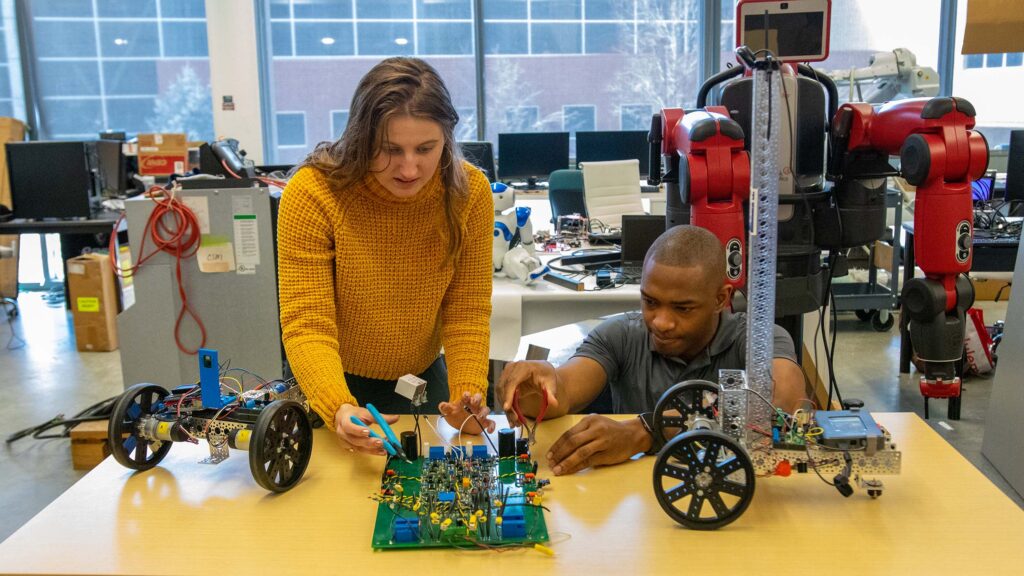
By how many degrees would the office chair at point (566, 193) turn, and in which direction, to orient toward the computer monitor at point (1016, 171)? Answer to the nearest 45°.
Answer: approximately 90° to its right

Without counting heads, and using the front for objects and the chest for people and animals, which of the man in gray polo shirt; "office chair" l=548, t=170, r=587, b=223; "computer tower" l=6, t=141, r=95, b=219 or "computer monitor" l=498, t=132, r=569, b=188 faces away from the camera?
the office chair

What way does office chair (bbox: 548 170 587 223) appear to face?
away from the camera

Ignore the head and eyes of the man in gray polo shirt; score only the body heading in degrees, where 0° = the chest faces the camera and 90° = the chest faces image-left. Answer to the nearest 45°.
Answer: approximately 45°

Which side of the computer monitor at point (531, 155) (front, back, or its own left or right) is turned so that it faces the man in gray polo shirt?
front

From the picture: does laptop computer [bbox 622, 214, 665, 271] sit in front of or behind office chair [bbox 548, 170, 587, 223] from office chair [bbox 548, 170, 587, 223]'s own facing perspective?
behind

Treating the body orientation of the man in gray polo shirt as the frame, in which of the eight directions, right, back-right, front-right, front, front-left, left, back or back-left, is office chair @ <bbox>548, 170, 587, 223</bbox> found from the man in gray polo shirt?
back-right

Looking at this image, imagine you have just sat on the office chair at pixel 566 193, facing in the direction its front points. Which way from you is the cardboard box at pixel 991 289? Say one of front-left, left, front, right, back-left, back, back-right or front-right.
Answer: right

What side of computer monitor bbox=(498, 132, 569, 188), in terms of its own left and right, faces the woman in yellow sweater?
front

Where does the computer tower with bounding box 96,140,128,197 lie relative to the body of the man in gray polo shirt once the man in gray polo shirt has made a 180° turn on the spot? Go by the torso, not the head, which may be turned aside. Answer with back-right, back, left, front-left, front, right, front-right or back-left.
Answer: left

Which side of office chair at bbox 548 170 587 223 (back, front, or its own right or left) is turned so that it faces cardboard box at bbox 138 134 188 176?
left

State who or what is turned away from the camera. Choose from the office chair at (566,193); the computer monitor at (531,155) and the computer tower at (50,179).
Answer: the office chair
